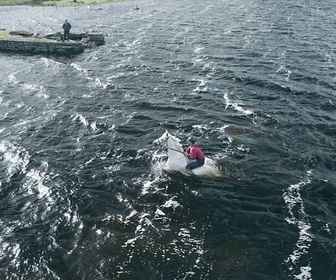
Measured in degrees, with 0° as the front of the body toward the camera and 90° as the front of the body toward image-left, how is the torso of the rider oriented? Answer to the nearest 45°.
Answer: approximately 90°

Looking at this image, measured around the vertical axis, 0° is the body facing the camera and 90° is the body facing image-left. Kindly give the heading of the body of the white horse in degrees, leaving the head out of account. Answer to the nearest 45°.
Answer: approximately 90°
